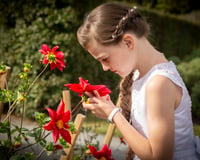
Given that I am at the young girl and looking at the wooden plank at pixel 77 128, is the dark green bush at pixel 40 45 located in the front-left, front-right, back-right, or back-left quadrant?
front-right

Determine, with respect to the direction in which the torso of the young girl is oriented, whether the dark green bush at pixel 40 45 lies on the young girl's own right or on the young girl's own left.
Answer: on the young girl's own right

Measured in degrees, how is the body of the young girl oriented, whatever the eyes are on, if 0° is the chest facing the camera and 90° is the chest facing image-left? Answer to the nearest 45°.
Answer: approximately 90°
